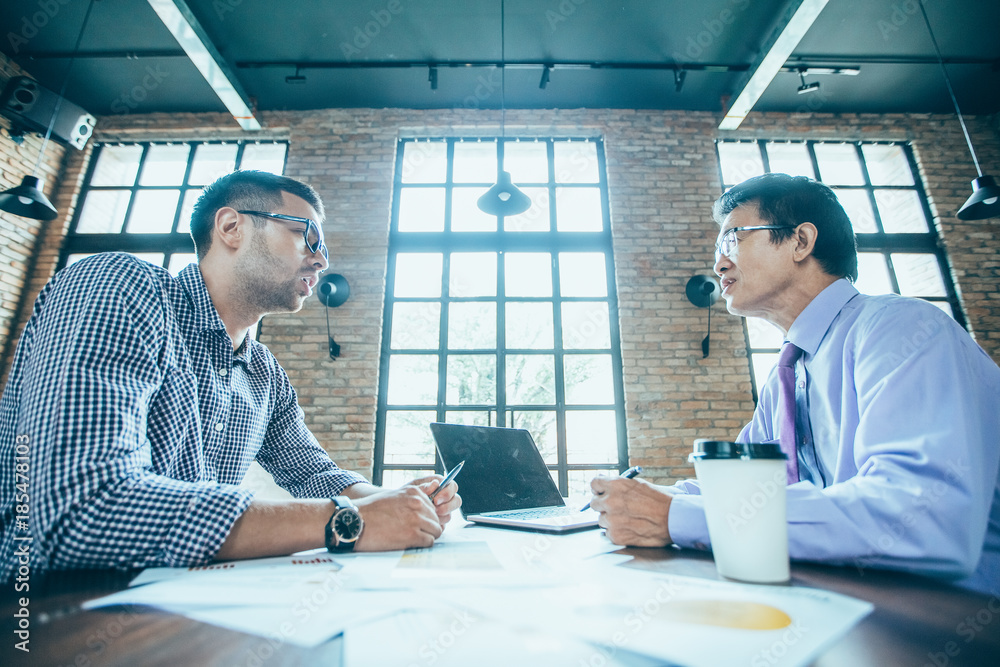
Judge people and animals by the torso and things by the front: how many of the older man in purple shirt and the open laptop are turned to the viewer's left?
1

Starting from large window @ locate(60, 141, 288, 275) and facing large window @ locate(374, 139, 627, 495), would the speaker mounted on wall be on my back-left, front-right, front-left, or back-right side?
back-right

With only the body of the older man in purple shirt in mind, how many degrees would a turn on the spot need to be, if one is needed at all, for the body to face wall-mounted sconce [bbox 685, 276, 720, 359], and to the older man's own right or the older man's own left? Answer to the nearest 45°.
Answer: approximately 90° to the older man's own right

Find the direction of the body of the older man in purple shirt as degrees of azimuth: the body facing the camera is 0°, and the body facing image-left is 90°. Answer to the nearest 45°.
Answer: approximately 90°

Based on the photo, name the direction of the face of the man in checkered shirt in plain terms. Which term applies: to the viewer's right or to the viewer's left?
to the viewer's right

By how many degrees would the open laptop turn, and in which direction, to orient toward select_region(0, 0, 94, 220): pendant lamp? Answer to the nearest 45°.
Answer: approximately 135° to its right

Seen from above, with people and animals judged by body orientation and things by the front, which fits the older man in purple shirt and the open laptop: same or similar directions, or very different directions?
very different directions

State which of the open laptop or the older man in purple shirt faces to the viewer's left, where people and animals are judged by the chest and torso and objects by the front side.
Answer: the older man in purple shirt

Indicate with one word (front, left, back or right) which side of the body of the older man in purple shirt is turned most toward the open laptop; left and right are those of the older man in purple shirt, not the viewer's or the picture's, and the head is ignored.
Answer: front

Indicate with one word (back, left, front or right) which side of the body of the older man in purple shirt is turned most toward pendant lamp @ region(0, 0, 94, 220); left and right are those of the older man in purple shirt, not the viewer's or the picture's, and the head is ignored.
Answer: front

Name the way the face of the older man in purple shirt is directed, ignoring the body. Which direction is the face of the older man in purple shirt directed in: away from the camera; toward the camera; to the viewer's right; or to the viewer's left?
to the viewer's left

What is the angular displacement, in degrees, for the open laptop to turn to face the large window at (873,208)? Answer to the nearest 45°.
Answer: approximately 90° to its left
